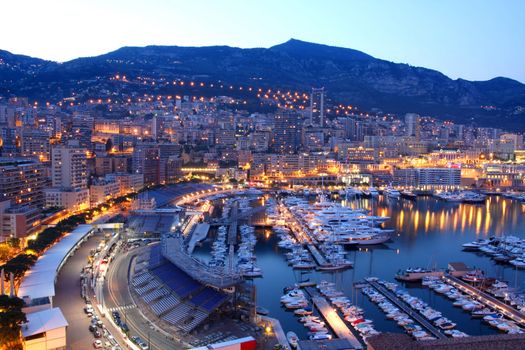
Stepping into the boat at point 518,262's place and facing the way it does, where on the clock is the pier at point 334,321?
The pier is roughly at 10 o'clock from the boat.

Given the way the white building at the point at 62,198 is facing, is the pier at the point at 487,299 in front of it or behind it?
in front

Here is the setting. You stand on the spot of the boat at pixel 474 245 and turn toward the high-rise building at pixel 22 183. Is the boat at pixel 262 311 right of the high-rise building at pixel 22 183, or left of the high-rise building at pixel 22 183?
left

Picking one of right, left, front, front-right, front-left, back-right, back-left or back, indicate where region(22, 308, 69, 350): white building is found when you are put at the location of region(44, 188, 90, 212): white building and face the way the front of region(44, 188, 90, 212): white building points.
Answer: front-right

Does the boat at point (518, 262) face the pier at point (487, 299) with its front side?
no

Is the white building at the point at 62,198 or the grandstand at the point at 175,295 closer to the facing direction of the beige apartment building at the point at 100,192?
the grandstand

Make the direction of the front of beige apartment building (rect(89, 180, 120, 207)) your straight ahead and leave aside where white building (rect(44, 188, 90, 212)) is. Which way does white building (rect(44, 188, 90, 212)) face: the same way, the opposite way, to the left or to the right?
the same way

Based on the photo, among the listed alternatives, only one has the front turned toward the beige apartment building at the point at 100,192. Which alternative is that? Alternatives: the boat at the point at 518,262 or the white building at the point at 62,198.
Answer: the boat

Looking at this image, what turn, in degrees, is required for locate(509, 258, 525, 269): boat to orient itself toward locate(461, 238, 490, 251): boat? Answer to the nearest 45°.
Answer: approximately 45° to its right

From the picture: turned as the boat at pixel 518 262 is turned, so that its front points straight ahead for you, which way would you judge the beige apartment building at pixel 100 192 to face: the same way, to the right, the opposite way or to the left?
the opposite way

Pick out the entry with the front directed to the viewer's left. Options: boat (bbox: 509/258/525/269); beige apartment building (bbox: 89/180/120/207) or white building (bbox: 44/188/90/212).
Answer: the boat

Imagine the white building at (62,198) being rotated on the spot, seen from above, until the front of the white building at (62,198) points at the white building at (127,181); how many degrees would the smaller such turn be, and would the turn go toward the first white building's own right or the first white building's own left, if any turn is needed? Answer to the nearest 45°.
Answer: approximately 90° to the first white building's own left

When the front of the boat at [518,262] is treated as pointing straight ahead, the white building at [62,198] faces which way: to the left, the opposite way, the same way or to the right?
the opposite way

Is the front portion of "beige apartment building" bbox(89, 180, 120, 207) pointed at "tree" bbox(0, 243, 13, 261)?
no

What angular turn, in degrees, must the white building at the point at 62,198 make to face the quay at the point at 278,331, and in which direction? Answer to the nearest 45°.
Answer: approximately 45° to its right

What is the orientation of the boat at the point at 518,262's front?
to the viewer's left

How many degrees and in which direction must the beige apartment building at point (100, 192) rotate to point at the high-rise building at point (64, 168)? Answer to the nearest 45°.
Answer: approximately 135° to its right

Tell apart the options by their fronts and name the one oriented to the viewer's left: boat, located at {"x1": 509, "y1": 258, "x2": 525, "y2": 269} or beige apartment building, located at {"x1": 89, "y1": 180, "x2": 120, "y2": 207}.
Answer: the boat
